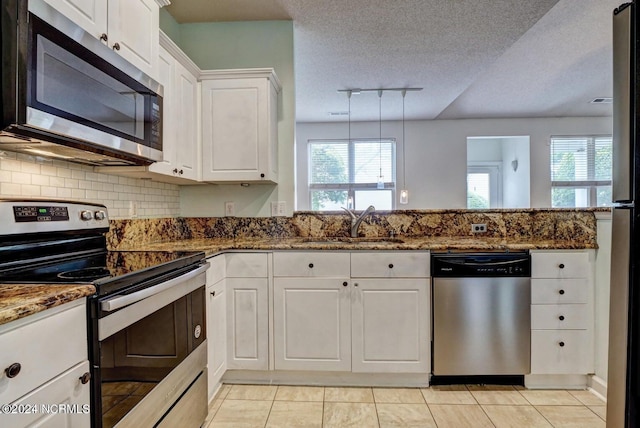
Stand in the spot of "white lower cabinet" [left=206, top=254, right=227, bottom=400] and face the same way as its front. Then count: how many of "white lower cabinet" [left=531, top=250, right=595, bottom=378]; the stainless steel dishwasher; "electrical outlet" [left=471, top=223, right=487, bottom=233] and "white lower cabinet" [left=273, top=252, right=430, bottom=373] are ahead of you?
4

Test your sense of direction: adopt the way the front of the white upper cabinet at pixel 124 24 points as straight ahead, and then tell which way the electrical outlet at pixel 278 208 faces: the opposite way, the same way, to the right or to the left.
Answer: to the right

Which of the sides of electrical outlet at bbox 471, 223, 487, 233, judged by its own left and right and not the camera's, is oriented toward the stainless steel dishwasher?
front

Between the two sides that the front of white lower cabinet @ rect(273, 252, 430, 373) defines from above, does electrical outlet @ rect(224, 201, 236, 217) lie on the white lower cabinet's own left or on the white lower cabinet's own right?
on the white lower cabinet's own right

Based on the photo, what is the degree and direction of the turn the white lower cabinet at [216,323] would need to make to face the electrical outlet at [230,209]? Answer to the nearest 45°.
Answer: approximately 90° to its left

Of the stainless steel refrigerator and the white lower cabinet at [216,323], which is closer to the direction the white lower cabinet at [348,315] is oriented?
the stainless steel refrigerator

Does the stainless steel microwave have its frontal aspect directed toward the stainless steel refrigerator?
yes

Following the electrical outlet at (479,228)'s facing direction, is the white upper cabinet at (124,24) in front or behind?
in front

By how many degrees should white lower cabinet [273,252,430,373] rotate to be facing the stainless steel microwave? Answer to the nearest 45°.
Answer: approximately 45° to its right

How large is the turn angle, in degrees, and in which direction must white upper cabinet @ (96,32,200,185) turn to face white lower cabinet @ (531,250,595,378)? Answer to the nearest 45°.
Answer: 0° — it already faces it

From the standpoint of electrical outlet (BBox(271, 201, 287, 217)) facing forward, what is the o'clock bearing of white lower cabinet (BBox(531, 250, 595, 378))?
The white lower cabinet is roughly at 10 o'clock from the electrical outlet.

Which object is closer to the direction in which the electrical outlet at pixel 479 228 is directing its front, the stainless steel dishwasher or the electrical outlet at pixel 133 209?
the stainless steel dishwasher
